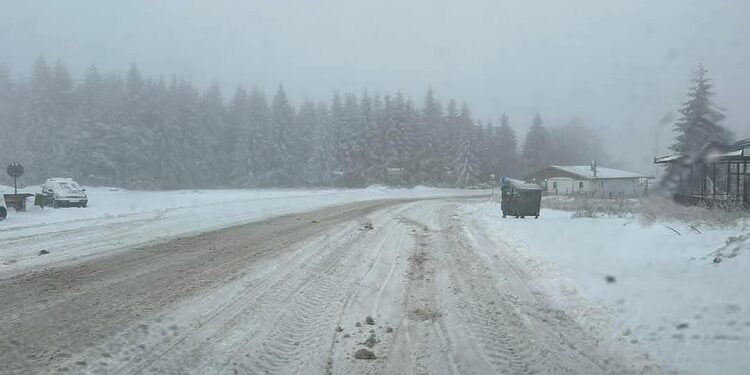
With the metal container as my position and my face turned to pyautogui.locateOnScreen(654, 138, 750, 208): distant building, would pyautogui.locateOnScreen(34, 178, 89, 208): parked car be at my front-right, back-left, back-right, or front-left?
back-left

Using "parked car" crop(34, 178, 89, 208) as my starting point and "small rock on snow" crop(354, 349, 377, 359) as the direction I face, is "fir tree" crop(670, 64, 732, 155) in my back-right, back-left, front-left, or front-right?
front-left

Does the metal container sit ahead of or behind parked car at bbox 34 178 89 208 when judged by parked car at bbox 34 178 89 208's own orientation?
ahead

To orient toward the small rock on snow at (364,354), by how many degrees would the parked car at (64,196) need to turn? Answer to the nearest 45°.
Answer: approximately 45° to its right

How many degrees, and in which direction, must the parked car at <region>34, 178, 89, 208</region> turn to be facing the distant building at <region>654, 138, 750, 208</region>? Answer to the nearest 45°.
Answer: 0° — it already faces it

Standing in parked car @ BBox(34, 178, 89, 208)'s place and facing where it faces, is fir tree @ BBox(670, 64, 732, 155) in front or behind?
in front

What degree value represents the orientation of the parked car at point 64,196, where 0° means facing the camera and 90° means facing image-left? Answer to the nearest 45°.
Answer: approximately 315°
